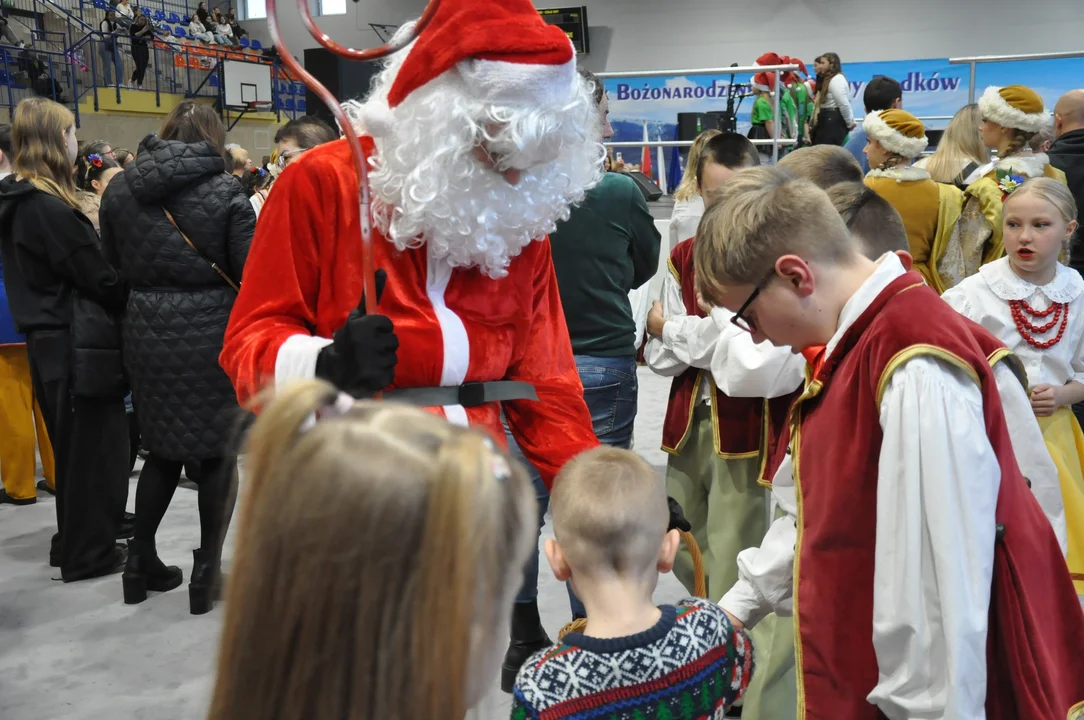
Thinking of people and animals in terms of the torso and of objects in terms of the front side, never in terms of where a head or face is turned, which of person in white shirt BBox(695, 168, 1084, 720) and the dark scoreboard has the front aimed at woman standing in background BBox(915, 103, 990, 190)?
the dark scoreboard

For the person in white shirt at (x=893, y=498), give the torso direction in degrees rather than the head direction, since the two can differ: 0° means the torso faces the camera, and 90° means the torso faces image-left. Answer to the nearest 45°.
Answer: approximately 90°

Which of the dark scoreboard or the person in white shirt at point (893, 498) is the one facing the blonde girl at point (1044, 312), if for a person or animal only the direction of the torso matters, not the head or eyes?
the dark scoreboard

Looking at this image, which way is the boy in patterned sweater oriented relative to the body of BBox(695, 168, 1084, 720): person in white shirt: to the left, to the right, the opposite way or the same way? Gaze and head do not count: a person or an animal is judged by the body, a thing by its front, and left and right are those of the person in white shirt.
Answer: to the right

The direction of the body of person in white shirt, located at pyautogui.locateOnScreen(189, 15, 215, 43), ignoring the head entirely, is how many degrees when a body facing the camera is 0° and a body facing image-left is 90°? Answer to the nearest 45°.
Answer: approximately 315°

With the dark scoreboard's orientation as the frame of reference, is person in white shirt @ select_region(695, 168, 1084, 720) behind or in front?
in front

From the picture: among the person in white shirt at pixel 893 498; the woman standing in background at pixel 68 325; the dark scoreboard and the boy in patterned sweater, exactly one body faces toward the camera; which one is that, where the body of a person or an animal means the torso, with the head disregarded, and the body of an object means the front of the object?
the dark scoreboard

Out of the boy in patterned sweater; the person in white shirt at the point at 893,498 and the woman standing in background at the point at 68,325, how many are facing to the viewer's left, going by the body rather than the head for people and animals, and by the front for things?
1

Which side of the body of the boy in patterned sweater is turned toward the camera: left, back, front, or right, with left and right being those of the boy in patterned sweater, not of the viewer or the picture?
back

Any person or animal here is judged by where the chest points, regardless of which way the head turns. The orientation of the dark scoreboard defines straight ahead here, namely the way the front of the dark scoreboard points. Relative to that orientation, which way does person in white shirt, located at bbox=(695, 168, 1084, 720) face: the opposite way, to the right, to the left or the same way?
to the right

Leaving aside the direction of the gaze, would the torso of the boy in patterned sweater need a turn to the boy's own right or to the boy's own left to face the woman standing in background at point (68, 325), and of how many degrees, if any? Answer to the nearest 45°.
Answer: approximately 45° to the boy's own left

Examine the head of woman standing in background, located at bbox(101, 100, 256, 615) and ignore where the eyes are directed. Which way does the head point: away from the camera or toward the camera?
away from the camera
